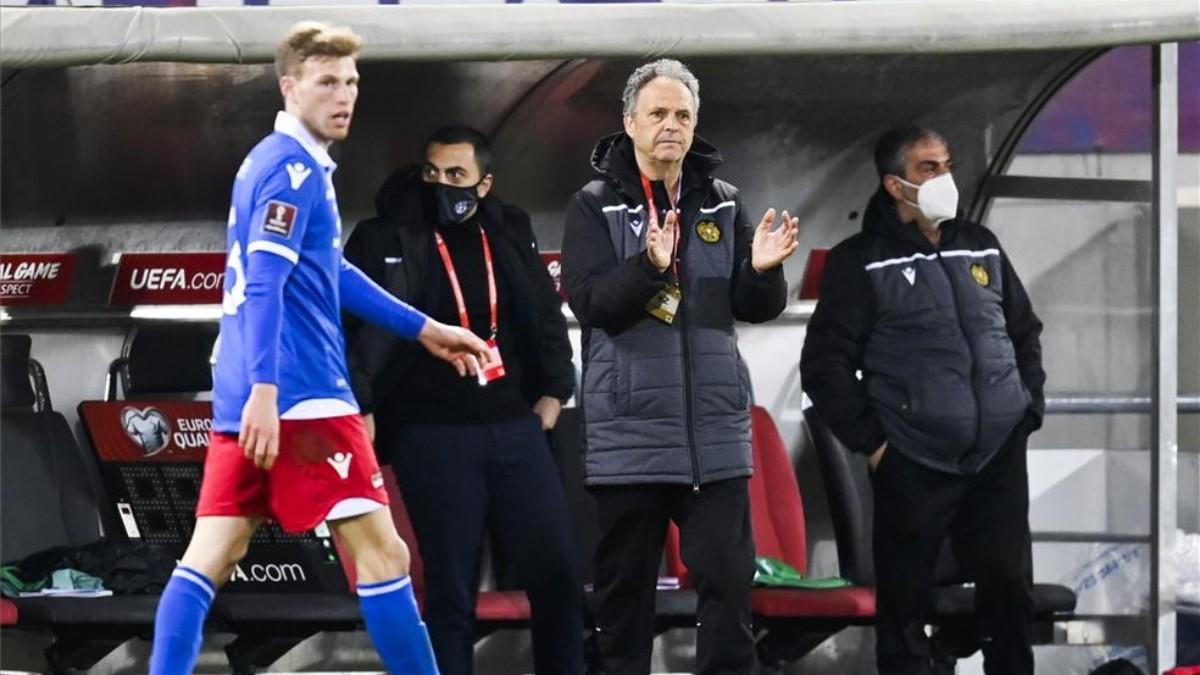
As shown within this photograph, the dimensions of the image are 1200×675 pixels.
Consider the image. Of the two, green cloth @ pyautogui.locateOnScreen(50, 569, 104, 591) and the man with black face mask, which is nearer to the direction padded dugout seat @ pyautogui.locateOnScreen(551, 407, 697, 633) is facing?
the man with black face mask

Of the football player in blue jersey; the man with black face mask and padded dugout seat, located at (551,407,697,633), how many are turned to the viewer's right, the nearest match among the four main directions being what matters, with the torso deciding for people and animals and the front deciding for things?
1

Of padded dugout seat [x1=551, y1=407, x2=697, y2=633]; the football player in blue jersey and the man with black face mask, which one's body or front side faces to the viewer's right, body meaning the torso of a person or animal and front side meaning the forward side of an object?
the football player in blue jersey

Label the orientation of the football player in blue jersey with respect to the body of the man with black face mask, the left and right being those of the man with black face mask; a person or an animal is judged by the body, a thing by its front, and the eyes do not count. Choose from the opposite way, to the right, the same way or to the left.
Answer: to the left

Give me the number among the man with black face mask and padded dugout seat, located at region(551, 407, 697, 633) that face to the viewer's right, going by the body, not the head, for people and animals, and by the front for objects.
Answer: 0

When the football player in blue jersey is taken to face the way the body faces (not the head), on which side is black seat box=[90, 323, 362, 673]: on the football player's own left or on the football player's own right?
on the football player's own left

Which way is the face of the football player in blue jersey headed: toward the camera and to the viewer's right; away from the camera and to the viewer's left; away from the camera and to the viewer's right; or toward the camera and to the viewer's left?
toward the camera and to the viewer's right

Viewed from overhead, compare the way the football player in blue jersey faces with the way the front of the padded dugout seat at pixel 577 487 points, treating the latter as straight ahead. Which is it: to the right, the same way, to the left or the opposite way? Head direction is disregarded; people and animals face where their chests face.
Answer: to the left

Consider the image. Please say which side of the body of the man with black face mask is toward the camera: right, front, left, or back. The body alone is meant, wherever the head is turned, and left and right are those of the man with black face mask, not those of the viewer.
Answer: front

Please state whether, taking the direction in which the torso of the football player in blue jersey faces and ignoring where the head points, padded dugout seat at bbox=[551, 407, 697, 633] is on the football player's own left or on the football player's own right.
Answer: on the football player's own left

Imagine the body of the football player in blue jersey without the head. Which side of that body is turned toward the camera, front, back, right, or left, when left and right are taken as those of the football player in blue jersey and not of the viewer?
right

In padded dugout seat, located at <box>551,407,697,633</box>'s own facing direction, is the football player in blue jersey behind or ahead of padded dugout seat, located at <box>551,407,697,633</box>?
ahead
